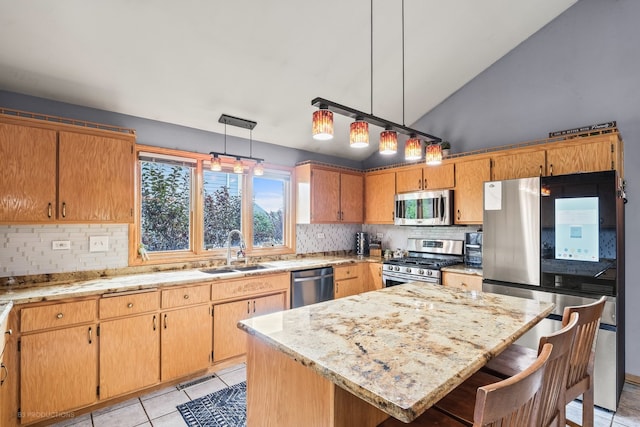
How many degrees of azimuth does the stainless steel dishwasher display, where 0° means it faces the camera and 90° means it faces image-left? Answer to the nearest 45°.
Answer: approximately 315°

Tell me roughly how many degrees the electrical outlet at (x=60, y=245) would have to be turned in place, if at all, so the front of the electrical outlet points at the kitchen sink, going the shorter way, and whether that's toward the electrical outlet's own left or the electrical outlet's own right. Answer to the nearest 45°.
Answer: approximately 90° to the electrical outlet's own left

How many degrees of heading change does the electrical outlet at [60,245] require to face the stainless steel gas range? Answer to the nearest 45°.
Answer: approximately 90° to its left

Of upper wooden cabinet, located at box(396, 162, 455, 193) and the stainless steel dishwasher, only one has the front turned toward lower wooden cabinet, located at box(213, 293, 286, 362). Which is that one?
the upper wooden cabinet

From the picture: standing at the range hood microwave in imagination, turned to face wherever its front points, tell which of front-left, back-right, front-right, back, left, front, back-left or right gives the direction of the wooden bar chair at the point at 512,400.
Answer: front-left

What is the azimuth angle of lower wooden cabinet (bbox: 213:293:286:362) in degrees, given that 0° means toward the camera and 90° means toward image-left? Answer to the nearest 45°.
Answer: approximately 315°

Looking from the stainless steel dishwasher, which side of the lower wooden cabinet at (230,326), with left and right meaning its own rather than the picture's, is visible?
left

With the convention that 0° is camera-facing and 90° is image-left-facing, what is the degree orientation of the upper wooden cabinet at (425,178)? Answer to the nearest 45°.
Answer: approximately 45°

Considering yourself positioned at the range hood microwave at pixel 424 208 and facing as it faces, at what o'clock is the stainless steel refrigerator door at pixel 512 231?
The stainless steel refrigerator door is roughly at 9 o'clock from the range hood microwave.

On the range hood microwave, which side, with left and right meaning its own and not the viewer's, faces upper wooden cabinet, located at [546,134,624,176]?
left

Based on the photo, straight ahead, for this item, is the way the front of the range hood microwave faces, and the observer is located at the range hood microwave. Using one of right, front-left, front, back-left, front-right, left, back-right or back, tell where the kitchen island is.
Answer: front-left
